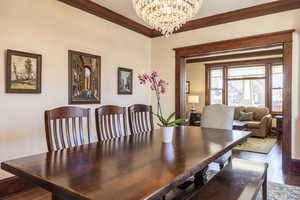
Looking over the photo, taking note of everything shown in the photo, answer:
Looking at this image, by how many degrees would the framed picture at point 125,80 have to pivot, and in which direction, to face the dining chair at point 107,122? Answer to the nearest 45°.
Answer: approximately 45° to its right

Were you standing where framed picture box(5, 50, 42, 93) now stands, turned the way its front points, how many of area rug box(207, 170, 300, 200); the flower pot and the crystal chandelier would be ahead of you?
3

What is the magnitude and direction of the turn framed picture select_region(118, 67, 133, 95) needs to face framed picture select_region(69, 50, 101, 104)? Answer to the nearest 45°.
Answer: approximately 90° to its right

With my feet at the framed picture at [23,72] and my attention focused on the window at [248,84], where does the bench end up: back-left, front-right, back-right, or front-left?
front-right

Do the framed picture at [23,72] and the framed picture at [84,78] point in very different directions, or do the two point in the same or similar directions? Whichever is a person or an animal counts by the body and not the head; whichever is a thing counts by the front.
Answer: same or similar directions

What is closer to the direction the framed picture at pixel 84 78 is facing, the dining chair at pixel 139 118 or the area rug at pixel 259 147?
the dining chair

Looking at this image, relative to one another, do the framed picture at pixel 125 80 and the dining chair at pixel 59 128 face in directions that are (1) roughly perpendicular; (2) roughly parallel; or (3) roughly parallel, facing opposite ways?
roughly parallel

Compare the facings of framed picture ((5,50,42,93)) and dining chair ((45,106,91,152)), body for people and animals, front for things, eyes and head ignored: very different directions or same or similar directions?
same or similar directions

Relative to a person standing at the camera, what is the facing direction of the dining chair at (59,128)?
facing the viewer and to the right of the viewer

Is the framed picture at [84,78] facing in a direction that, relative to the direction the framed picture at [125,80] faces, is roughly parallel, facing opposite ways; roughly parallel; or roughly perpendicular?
roughly parallel

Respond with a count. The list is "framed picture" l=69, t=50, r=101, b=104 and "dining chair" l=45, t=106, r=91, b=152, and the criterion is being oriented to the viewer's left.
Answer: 0

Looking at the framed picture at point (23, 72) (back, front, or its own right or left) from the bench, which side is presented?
front

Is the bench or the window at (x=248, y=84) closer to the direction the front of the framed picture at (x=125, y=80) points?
the bench

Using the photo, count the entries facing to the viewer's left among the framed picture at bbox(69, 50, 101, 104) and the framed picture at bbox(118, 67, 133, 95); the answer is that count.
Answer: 0

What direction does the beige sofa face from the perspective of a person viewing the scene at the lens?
facing the viewer and to the left of the viewer
